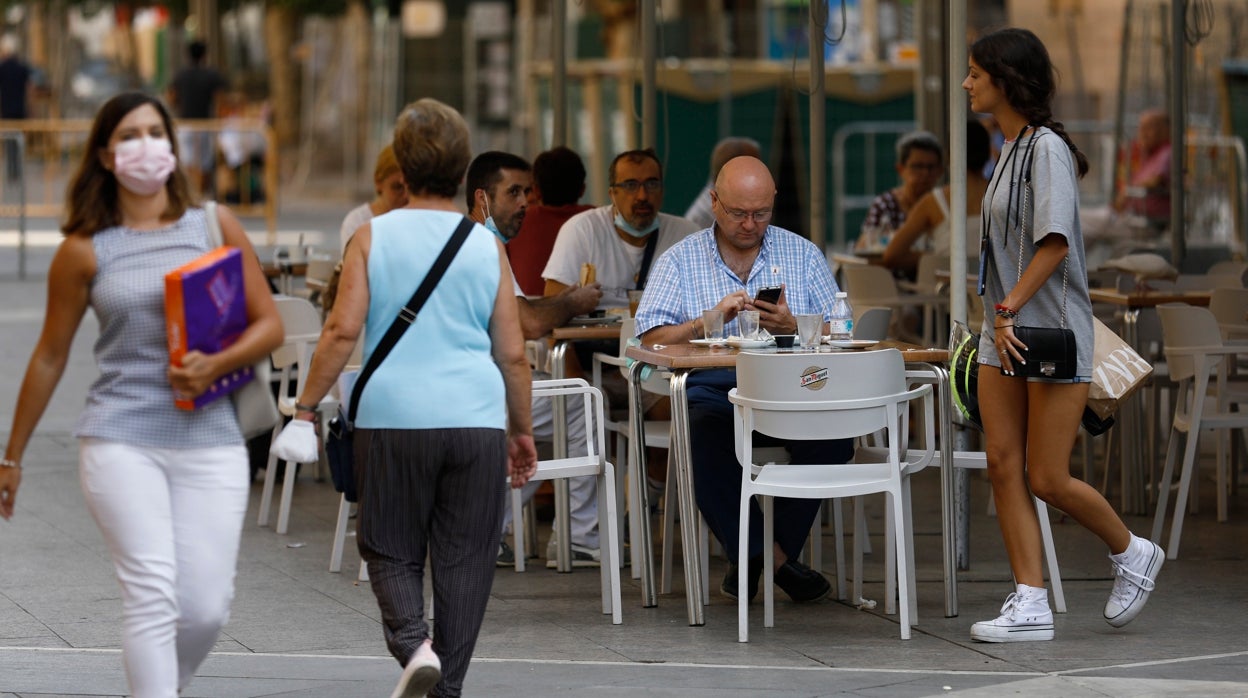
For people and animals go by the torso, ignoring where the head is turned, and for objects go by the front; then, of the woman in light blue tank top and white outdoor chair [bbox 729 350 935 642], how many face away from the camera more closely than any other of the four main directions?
2

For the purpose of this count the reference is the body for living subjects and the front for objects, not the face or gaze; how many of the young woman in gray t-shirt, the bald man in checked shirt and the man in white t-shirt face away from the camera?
0

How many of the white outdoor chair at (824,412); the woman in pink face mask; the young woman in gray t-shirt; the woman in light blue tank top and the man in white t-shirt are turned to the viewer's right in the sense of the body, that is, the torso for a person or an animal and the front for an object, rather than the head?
0

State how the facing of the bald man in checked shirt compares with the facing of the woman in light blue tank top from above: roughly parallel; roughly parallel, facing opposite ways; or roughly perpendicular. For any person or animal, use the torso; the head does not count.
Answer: roughly parallel, facing opposite ways

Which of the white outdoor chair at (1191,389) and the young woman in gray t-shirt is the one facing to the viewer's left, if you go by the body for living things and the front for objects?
the young woman in gray t-shirt

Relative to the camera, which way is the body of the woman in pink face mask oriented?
toward the camera

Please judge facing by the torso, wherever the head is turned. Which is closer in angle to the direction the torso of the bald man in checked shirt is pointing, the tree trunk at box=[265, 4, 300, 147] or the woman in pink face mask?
the woman in pink face mask

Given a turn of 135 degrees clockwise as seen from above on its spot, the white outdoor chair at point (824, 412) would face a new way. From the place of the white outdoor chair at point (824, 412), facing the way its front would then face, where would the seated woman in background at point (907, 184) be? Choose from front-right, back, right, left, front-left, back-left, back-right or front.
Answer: back-left

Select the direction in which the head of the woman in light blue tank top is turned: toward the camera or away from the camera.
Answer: away from the camera

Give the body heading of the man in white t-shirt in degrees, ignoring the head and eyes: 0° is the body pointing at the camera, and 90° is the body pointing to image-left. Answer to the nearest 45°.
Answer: approximately 0°

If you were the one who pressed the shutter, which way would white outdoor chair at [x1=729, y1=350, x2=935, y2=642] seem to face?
facing away from the viewer

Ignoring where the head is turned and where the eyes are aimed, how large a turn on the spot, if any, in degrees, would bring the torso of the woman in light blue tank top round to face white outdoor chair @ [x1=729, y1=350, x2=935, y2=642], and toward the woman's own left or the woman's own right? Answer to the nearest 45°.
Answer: approximately 45° to the woman's own right

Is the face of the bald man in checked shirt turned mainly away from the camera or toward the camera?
toward the camera

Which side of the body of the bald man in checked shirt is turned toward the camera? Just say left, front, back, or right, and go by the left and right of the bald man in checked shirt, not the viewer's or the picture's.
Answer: front

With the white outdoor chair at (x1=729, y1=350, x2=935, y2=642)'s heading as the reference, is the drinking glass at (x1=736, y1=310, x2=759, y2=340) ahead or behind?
ahead

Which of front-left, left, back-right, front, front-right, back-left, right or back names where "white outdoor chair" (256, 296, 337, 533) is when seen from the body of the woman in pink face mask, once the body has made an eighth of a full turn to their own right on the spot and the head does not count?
back-right

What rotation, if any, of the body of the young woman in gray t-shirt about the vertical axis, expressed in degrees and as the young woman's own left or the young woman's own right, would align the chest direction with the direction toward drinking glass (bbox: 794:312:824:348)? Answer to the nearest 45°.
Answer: approximately 45° to the young woman's own right
